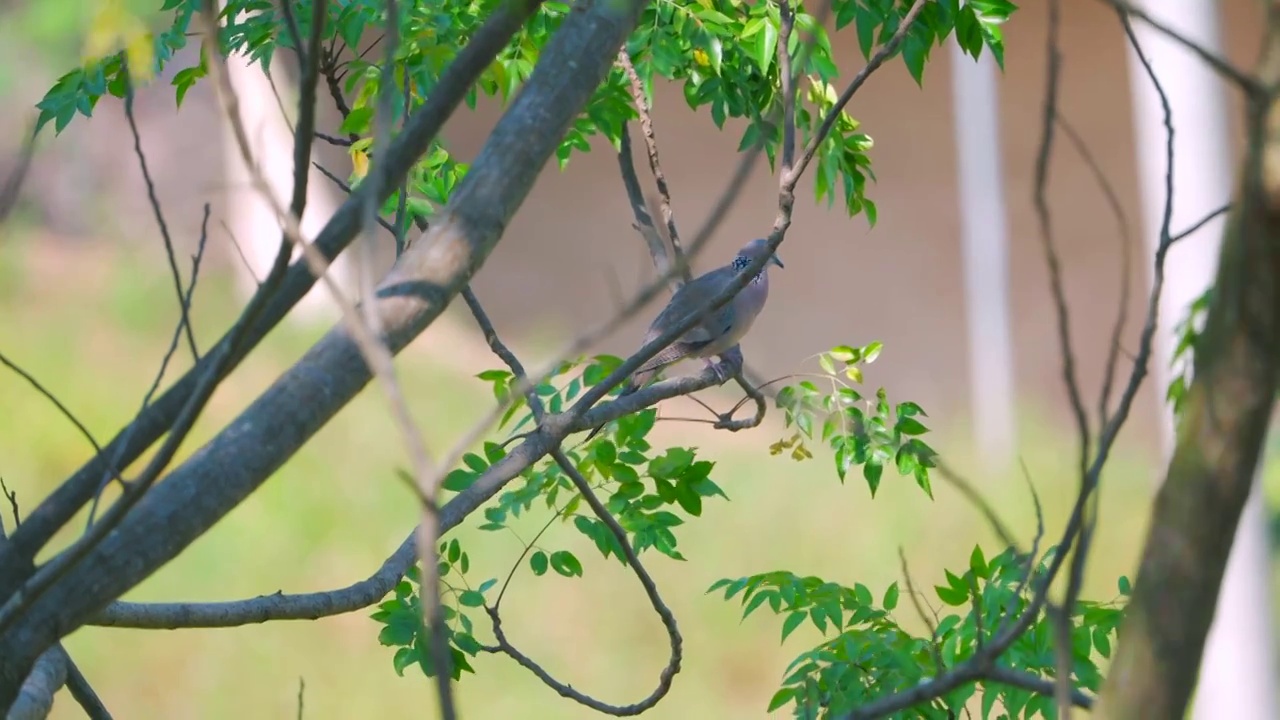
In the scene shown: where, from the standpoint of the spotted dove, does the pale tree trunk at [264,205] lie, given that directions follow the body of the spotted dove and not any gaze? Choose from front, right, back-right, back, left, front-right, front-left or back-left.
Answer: back-left

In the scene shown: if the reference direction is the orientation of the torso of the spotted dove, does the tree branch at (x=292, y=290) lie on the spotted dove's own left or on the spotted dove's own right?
on the spotted dove's own right

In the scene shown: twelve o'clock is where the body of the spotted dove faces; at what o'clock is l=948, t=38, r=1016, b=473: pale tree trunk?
The pale tree trunk is roughly at 10 o'clock from the spotted dove.

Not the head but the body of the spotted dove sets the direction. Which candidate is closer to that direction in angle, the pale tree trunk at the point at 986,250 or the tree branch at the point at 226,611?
the pale tree trunk

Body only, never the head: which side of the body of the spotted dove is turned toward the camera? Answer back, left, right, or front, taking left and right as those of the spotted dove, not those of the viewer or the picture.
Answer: right
